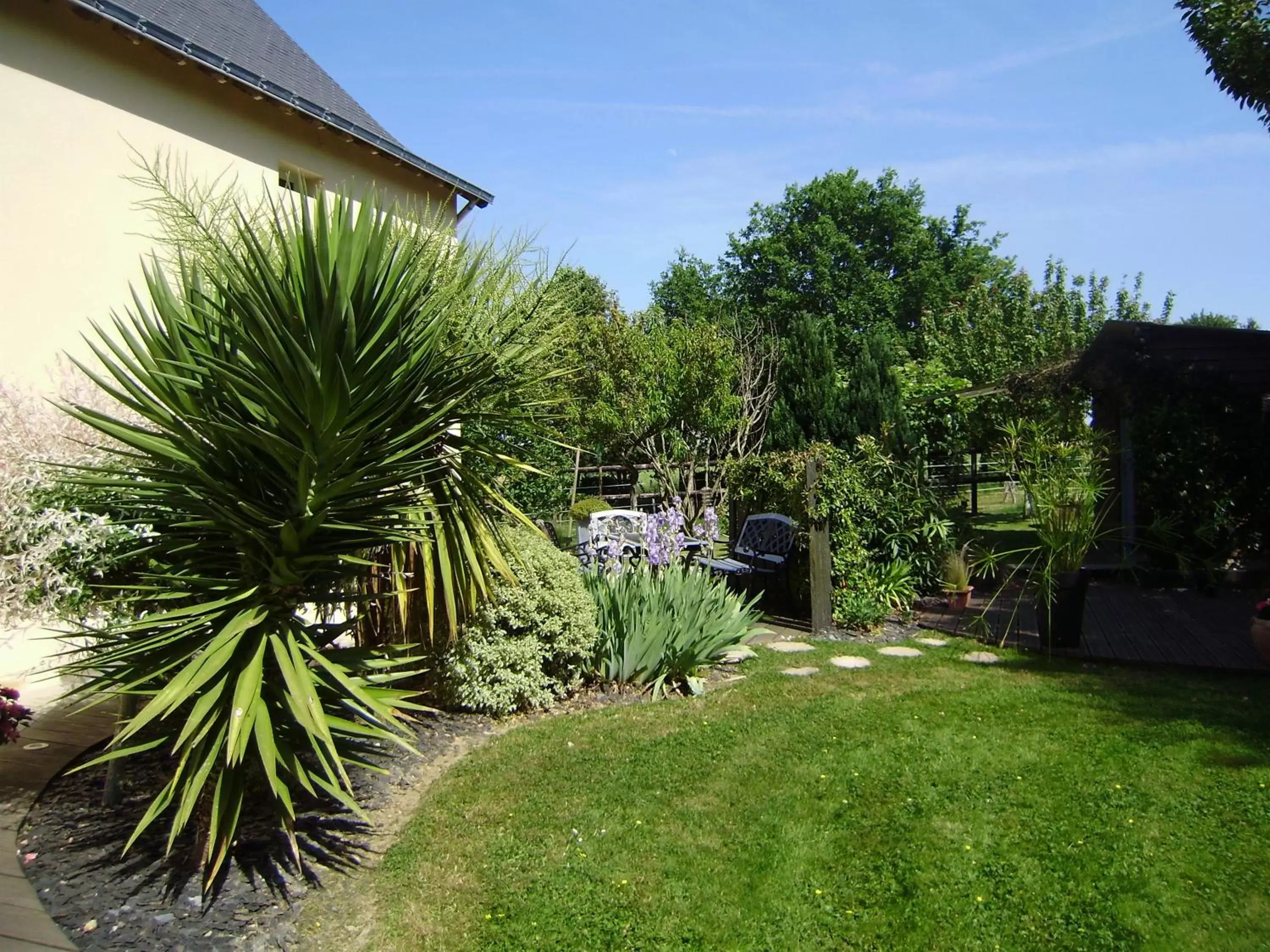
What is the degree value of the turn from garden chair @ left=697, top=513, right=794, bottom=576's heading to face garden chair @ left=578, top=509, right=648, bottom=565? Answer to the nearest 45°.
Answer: approximately 45° to its right

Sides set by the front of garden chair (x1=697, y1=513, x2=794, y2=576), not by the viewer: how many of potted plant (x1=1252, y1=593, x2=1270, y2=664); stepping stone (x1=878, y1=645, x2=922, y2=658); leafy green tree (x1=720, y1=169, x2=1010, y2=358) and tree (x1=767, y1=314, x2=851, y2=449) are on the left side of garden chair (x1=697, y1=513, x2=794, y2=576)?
2

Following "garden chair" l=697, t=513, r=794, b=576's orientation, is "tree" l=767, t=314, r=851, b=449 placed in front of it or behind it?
behind

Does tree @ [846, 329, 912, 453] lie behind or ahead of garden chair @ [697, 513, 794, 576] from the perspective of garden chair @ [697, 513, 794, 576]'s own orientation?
behind

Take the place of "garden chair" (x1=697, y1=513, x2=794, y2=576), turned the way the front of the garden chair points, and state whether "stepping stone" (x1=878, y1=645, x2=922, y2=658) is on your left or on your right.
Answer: on your left

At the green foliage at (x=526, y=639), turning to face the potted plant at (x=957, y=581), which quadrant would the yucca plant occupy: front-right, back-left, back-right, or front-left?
back-right

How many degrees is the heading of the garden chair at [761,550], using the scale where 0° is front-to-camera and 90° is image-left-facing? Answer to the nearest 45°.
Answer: approximately 45°

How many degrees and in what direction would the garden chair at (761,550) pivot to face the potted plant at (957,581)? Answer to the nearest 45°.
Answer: approximately 135° to its left

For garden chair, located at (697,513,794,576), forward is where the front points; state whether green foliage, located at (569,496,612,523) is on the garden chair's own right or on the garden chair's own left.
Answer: on the garden chair's own right

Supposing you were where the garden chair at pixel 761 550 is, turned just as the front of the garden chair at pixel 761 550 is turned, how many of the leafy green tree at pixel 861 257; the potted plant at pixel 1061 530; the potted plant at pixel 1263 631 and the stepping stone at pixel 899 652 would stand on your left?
3

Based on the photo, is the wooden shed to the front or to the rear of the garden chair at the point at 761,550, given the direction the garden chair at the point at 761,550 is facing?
to the rear

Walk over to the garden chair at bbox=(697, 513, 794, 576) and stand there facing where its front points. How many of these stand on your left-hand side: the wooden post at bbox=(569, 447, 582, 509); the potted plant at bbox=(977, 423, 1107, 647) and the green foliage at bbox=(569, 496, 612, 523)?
1

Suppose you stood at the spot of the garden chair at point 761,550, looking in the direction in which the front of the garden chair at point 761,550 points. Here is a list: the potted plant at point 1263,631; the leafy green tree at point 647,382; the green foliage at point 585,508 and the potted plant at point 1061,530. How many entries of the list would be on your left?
2
